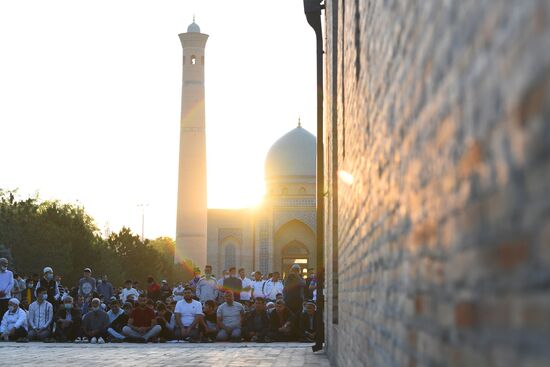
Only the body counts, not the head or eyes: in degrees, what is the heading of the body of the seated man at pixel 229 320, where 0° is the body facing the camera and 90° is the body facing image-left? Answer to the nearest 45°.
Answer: approximately 0°

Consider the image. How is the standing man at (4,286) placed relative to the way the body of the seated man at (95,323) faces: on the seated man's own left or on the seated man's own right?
on the seated man's own right

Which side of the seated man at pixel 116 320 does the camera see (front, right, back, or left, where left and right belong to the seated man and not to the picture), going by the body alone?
front

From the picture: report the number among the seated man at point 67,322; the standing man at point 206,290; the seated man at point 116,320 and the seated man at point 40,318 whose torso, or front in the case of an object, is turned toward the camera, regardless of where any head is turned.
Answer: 4

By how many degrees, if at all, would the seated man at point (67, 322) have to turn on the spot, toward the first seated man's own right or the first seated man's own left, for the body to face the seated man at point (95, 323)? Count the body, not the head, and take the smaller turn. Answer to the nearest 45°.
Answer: approximately 45° to the first seated man's own left

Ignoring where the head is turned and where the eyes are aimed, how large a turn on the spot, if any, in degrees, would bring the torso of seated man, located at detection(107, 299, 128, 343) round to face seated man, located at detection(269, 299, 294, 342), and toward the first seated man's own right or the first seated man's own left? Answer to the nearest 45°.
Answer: approximately 90° to the first seated man's own left

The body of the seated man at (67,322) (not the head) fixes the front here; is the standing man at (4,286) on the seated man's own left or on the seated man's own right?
on the seated man's own right

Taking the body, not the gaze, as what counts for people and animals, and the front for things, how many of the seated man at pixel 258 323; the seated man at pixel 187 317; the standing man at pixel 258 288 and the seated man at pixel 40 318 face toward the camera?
4

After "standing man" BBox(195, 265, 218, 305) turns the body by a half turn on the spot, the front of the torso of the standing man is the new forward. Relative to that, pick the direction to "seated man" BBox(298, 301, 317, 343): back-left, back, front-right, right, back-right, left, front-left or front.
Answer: back-right

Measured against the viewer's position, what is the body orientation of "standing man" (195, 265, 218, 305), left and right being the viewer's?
facing the viewer

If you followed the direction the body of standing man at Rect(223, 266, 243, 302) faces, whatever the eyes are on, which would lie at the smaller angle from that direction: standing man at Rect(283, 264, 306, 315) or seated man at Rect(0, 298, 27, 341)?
the standing man

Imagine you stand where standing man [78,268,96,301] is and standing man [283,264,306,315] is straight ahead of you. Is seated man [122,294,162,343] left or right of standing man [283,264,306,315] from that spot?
right

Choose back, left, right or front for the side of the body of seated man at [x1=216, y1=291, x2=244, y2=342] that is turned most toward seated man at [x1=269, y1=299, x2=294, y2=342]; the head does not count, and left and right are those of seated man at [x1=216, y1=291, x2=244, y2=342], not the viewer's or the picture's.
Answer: left
